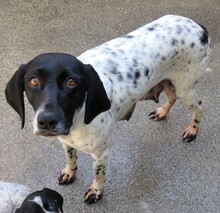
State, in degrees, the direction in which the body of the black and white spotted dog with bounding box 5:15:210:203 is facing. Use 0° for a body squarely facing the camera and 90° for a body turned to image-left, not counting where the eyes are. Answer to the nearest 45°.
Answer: approximately 45°

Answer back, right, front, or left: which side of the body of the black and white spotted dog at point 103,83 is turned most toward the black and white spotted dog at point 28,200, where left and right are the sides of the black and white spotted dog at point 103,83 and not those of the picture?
front
